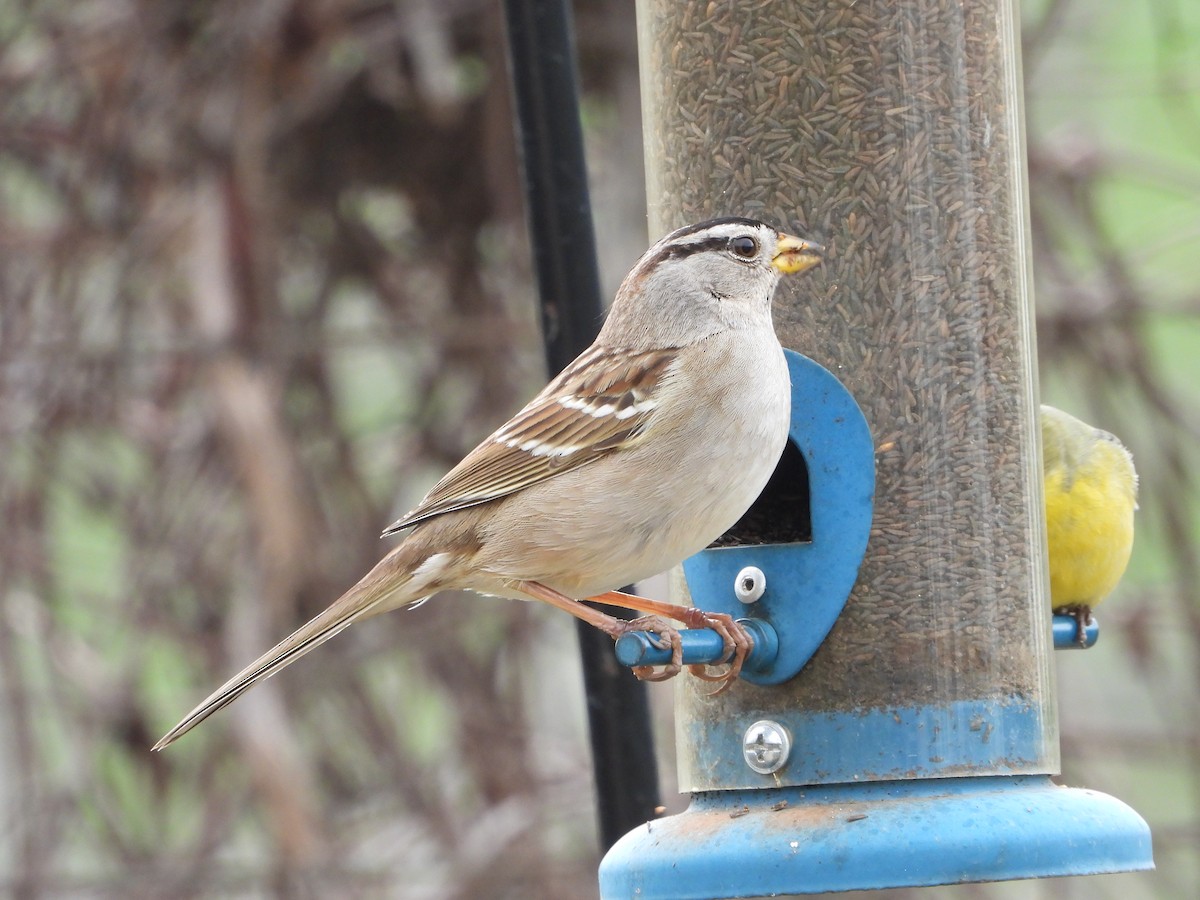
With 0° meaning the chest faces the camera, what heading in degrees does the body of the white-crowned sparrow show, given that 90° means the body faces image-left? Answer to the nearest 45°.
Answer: approximately 270°

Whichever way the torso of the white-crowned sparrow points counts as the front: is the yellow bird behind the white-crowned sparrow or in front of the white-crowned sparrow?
in front
